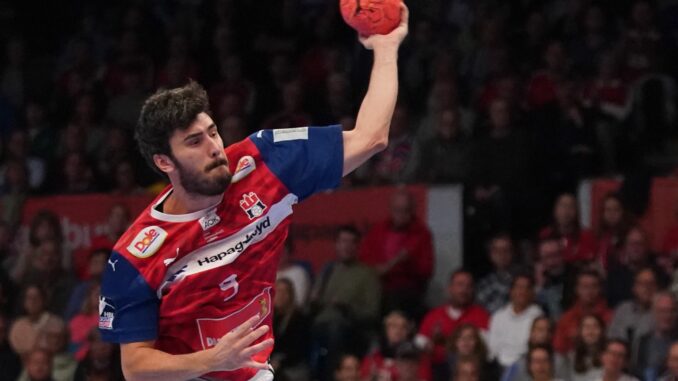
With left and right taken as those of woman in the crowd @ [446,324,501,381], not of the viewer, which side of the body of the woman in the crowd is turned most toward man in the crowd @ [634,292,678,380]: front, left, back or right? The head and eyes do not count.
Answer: left

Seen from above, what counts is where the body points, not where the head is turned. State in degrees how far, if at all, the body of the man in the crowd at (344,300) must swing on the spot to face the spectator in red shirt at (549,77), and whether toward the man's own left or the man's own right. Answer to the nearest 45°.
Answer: approximately 135° to the man's own left

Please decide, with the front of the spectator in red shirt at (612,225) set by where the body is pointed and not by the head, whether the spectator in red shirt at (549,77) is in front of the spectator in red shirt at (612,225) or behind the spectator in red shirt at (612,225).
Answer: behind

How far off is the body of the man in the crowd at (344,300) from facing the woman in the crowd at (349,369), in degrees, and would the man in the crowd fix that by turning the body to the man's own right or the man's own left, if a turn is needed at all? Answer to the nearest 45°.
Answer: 0° — they already face them

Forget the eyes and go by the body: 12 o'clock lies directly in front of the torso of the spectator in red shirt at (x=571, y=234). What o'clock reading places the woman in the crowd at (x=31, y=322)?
The woman in the crowd is roughly at 3 o'clock from the spectator in red shirt.

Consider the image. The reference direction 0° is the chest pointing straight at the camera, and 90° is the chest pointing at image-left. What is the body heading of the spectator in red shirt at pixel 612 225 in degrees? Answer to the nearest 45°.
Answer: approximately 0°

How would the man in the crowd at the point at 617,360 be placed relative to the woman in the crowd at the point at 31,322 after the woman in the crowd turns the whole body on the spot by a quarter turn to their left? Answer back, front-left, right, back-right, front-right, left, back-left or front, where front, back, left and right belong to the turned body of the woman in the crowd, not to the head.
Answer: front-right

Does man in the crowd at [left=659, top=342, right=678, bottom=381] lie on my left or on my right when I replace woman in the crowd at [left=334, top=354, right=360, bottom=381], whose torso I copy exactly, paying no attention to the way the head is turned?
on my left

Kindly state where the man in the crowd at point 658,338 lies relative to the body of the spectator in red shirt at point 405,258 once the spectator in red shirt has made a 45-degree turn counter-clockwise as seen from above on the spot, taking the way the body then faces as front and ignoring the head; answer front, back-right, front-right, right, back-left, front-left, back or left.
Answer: front

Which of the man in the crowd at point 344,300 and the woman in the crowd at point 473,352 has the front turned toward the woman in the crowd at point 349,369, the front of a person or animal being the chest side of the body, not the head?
the man in the crowd

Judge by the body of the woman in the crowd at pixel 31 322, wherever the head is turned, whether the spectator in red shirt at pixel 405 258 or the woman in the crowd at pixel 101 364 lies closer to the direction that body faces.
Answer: the woman in the crowd

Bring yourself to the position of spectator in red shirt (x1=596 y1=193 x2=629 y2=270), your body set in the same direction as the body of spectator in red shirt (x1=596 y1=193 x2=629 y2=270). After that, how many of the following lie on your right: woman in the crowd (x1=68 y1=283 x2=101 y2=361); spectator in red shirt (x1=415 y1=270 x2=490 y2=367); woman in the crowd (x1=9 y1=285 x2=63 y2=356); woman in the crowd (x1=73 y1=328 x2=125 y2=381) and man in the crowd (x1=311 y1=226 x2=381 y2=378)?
5
